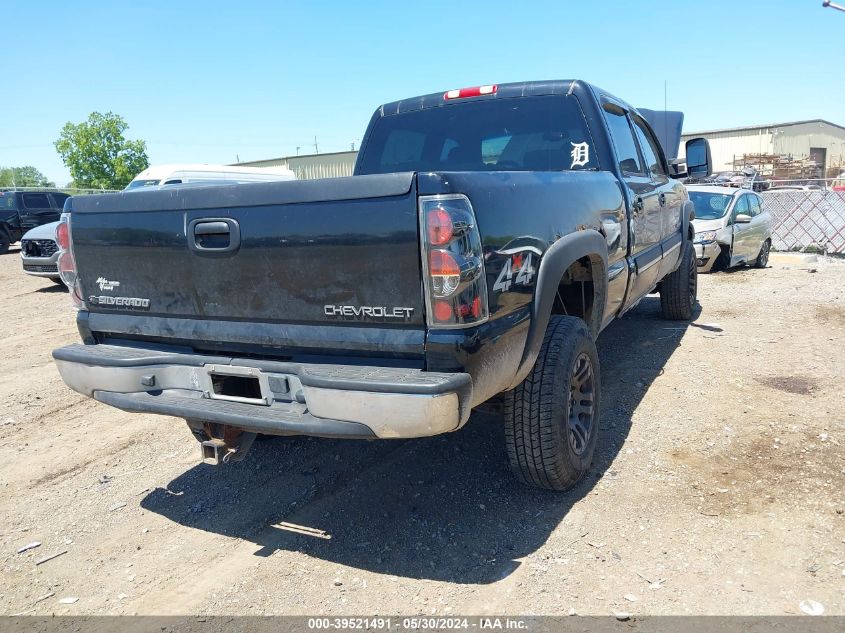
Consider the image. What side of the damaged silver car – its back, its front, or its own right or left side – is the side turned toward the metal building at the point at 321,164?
right

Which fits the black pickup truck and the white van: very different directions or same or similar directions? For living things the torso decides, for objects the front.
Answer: very different directions

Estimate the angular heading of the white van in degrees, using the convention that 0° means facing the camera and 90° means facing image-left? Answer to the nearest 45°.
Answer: approximately 45°

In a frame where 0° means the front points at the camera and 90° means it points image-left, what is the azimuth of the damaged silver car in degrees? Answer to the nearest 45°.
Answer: approximately 45°

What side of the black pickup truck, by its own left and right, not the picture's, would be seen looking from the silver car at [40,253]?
left

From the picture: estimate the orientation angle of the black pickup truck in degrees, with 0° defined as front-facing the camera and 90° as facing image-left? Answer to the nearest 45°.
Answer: approximately 225°

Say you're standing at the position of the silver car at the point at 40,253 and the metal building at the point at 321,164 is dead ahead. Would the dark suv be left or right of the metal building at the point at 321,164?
left

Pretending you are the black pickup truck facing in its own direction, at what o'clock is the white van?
The white van is roughly at 10 o'clock from the black pickup truck.

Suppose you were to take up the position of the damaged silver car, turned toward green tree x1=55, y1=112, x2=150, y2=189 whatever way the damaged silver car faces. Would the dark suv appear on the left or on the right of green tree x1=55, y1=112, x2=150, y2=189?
left

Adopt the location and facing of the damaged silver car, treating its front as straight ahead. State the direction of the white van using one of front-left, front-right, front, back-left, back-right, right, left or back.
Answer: front-right

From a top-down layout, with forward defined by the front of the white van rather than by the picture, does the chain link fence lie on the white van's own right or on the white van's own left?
on the white van's own left

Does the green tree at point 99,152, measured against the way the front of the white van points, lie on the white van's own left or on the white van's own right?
on the white van's own right

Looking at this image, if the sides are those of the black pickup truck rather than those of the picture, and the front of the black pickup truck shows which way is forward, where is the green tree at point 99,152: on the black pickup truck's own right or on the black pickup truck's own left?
on the black pickup truck's own left
